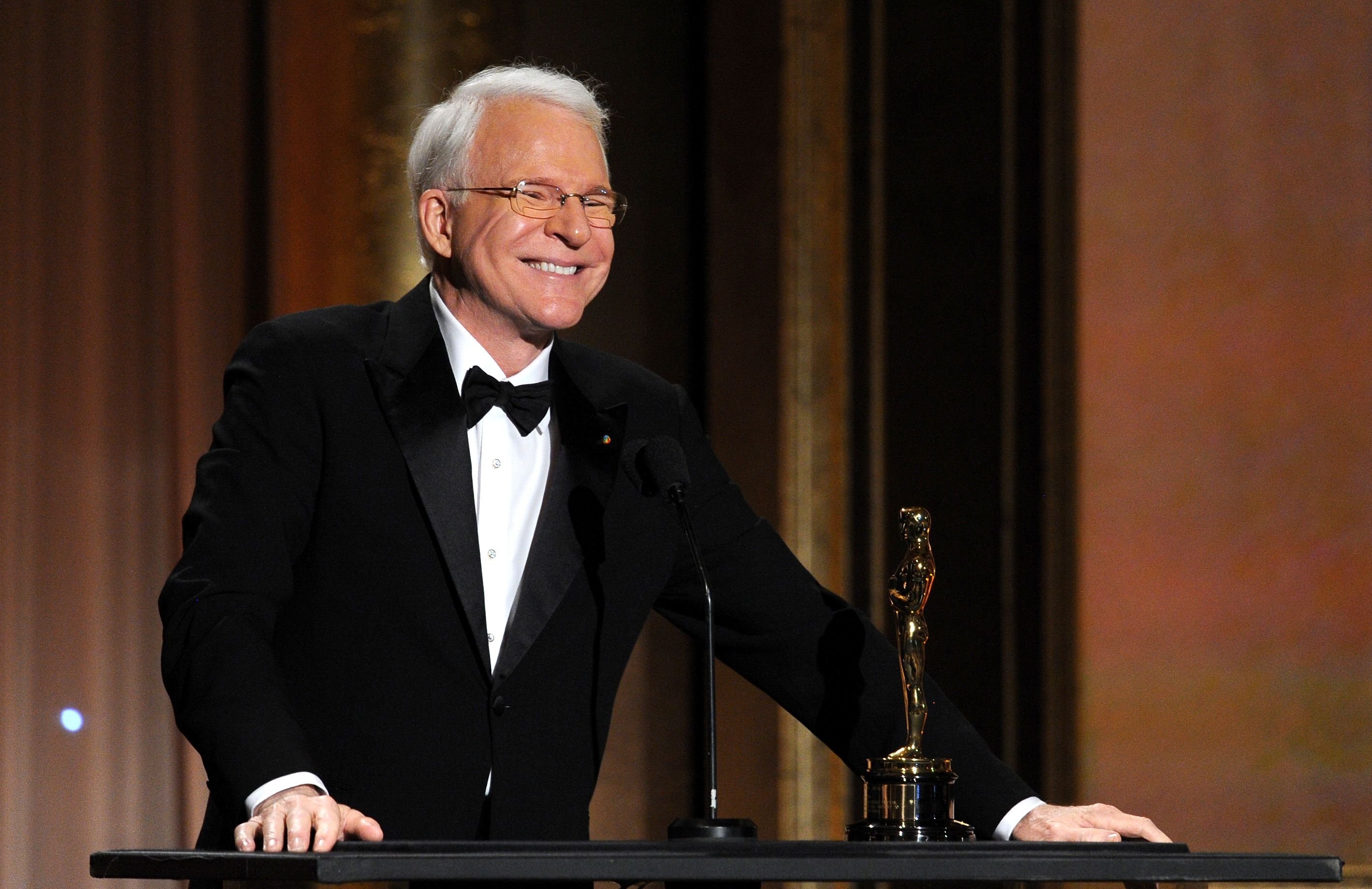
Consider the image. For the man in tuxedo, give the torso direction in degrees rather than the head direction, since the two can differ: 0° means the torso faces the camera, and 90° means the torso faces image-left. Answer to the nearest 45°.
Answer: approximately 315°
